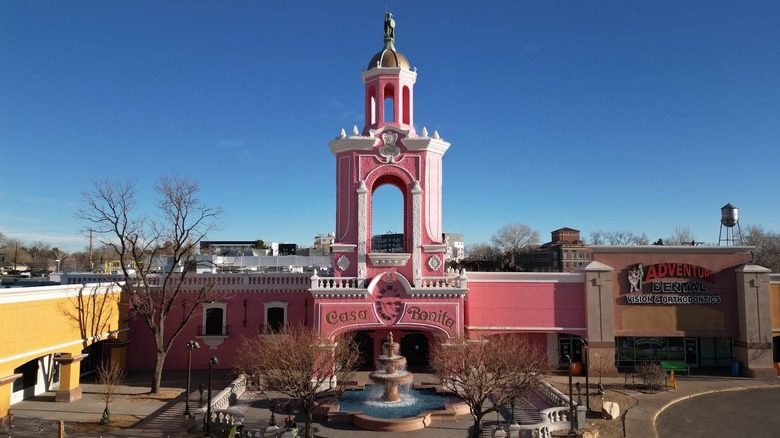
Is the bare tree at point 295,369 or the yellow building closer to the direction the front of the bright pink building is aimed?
the bare tree

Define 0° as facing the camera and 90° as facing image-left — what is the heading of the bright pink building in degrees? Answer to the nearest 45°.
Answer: approximately 0°

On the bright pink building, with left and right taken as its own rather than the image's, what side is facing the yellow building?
right

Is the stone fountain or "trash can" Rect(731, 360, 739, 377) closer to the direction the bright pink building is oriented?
the stone fountain

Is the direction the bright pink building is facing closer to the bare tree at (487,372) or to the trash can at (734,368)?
the bare tree

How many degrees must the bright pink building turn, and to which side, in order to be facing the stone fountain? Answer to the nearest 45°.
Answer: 0° — it already faces it

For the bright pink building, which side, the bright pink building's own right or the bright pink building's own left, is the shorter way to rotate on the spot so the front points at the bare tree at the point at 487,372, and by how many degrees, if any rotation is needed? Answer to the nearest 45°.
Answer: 0° — it already faces it
